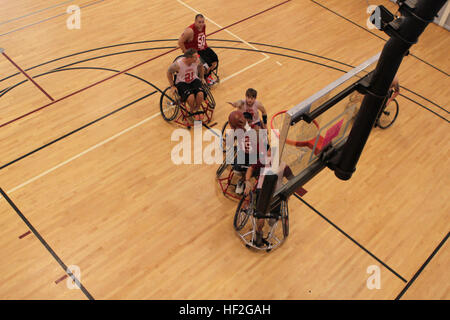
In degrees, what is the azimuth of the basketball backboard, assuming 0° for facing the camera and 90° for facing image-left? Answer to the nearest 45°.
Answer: approximately 135°

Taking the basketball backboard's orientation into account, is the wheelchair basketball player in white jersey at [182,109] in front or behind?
in front

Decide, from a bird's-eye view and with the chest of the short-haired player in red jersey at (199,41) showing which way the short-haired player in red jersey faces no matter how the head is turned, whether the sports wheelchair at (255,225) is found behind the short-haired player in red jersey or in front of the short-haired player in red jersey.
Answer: in front

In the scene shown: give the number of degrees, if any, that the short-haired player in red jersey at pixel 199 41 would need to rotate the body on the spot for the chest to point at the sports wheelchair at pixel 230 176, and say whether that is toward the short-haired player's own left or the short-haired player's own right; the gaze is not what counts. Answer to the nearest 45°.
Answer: approximately 45° to the short-haired player's own right

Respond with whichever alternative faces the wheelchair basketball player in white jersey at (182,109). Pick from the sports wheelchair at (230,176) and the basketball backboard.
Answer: the basketball backboard
